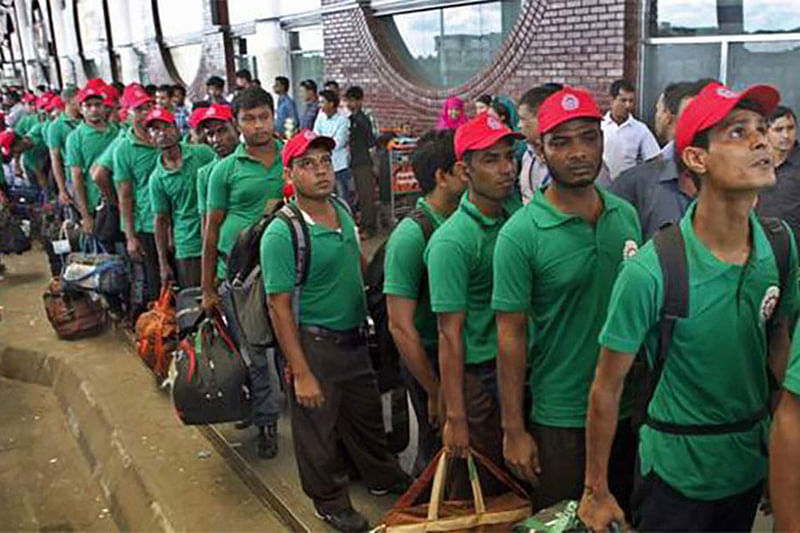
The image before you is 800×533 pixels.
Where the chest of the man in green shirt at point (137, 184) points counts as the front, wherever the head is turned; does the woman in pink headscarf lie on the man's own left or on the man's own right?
on the man's own left
